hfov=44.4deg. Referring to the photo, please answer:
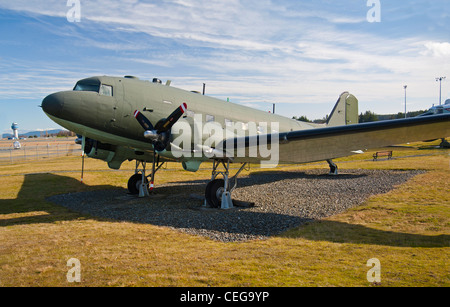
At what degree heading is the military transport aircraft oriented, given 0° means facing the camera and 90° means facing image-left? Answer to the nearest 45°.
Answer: approximately 45°

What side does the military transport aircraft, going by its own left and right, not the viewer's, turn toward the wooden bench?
back
